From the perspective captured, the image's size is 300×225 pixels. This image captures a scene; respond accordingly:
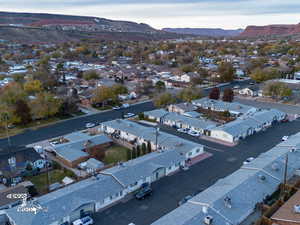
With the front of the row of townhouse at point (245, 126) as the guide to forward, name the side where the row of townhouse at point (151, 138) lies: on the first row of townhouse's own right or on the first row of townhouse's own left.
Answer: on the first row of townhouse's own right

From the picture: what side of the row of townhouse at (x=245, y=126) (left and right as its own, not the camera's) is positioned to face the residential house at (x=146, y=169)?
right

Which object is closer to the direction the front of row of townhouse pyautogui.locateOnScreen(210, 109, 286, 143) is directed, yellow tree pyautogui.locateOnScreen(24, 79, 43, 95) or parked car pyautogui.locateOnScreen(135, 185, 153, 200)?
the parked car

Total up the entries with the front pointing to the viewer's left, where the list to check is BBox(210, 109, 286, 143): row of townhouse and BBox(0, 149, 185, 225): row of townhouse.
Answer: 0
